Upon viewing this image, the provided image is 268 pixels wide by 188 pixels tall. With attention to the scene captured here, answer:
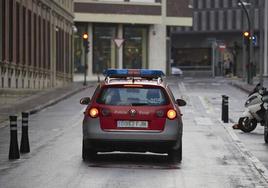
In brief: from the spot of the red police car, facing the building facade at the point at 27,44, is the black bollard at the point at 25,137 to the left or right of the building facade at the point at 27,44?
left

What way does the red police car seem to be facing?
away from the camera

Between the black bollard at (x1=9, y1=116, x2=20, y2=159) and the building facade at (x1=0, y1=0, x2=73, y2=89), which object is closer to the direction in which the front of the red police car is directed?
the building facade

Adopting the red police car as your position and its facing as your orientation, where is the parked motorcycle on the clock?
The parked motorcycle is roughly at 1 o'clock from the red police car.

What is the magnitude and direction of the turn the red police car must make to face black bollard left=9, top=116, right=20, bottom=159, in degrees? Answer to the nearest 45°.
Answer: approximately 90° to its left

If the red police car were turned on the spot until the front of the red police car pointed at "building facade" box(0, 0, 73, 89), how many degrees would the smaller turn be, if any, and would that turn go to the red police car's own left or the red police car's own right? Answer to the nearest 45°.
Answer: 0° — it already faces it
